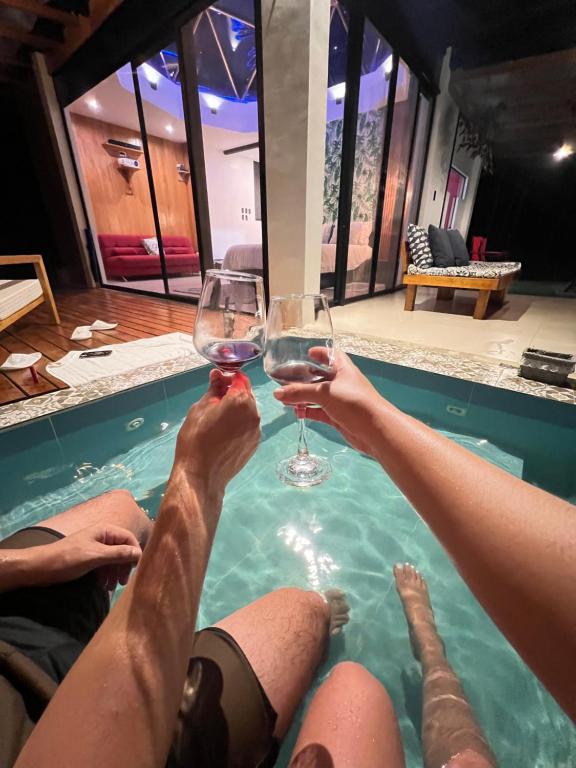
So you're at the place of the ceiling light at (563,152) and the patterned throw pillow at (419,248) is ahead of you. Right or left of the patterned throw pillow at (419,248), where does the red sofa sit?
right

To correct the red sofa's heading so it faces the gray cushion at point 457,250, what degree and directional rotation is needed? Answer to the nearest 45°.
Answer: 0° — it already faces it

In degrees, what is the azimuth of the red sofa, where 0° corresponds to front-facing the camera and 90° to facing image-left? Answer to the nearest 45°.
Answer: approximately 315°

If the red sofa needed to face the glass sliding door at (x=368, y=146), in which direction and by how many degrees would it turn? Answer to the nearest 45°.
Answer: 0° — it already faces it
